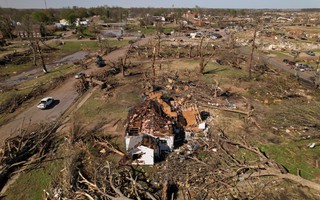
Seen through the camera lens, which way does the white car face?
facing the viewer and to the left of the viewer

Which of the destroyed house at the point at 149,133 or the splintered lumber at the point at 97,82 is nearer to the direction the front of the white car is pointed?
the destroyed house

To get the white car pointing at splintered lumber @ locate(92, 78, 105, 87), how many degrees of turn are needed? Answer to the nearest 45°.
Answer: approximately 180°

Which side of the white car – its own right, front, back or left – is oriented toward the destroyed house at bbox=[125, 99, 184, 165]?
left
